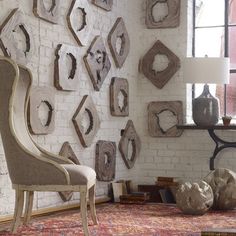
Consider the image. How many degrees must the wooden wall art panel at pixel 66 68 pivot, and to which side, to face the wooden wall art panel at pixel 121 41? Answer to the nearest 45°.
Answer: approximately 90° to its left

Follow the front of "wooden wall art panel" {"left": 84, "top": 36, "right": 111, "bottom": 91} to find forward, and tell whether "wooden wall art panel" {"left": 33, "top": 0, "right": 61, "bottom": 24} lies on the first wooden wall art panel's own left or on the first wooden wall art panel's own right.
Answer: on the first wooden wall art panel's own right

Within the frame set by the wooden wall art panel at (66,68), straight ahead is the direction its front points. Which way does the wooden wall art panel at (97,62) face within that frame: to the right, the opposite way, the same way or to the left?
the same way

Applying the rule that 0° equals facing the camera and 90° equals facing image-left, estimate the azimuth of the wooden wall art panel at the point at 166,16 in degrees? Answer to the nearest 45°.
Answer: approximately 0°

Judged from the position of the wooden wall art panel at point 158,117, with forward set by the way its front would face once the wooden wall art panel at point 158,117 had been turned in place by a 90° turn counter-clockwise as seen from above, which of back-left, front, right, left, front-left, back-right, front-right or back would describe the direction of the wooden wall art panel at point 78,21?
back-right

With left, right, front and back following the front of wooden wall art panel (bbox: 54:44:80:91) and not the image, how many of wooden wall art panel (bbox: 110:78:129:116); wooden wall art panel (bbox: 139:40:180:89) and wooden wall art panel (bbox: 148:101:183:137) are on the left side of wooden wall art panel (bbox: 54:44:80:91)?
3

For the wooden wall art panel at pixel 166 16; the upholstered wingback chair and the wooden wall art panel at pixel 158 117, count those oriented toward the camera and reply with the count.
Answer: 2

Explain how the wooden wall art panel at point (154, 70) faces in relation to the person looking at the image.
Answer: facing the viewer

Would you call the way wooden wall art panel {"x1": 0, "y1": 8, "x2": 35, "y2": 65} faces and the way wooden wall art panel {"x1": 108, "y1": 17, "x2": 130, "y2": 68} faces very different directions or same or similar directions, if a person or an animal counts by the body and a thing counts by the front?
same or similar directions

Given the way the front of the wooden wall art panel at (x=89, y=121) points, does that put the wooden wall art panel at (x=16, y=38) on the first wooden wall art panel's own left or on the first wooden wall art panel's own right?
on the first wooden wall art panel's own right

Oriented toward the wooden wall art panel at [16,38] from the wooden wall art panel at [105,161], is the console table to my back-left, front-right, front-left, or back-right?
back-left

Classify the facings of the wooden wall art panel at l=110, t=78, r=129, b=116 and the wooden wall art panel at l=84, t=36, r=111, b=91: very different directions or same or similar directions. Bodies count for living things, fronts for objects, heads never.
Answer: same or similar directions

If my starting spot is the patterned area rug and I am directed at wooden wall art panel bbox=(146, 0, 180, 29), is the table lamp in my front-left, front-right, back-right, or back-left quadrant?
front-right

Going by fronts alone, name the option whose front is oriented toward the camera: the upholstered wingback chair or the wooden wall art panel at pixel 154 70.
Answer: the wooden wall art panel

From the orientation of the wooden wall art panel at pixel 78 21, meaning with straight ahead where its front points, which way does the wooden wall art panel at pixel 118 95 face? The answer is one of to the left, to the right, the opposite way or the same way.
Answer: the same way

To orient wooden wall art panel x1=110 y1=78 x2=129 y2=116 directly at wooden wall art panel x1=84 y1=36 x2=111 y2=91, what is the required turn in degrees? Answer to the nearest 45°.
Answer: approximately 90° to its right

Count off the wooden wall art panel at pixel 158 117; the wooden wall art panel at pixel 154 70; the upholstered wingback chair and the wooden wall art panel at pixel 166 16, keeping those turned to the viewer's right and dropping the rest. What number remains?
1
